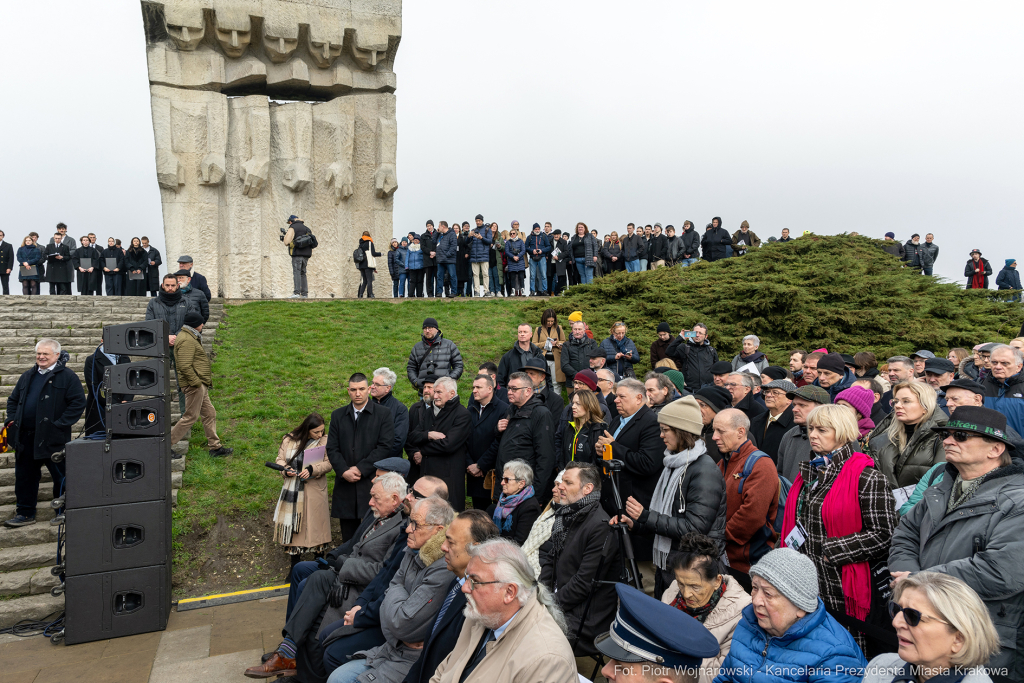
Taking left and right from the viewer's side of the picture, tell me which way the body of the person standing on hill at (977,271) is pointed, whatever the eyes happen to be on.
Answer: facing the viewer

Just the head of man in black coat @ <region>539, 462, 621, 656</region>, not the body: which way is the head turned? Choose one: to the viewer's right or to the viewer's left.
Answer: to the viewer's left

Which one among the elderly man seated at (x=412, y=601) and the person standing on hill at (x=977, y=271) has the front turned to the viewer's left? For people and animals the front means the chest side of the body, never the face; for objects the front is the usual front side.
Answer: the elderly man seated

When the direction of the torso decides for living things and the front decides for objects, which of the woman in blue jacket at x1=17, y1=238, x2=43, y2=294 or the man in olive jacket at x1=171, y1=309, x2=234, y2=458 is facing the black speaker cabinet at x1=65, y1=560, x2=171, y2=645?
the woman in blue jacket

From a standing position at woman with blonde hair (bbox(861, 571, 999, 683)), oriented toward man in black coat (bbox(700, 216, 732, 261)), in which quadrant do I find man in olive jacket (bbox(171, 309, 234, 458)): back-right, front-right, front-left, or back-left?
front-left

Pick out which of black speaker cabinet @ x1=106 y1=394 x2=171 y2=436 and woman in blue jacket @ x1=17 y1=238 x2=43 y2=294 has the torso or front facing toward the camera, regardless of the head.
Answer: the woman in blue jacket

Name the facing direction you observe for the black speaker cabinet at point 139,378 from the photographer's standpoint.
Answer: facing to the right of the viewer

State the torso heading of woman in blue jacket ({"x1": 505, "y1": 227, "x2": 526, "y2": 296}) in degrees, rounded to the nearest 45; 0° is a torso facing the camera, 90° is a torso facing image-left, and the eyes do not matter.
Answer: approximately 0°

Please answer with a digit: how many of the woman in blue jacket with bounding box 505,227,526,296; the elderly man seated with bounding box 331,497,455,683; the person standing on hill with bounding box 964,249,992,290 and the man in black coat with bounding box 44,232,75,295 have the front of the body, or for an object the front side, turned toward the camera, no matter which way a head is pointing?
3

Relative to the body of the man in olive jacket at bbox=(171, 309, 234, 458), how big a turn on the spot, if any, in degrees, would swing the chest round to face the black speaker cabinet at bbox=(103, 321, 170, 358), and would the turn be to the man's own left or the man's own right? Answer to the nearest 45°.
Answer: approximately 90° to the man's own right

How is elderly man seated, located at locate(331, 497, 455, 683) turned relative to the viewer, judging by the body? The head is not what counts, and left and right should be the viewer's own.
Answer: facing to the left of the viewer

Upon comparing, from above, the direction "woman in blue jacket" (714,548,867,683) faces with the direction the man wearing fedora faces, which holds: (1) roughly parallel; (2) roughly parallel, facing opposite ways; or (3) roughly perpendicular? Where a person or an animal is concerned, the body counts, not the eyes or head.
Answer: roughly parallel

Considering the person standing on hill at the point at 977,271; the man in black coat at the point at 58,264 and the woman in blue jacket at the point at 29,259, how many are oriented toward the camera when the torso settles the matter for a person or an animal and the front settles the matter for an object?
3

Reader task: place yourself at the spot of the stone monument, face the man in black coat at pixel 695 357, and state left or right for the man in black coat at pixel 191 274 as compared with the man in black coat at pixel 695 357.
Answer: right

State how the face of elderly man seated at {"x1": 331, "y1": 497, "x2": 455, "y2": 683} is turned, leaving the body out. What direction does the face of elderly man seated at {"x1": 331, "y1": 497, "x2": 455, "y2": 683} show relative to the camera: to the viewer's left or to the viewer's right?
to the viewer's left
